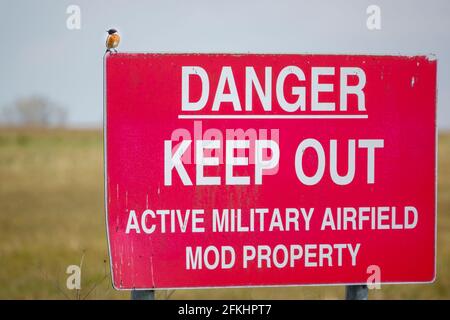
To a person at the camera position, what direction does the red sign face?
facing the viewer
